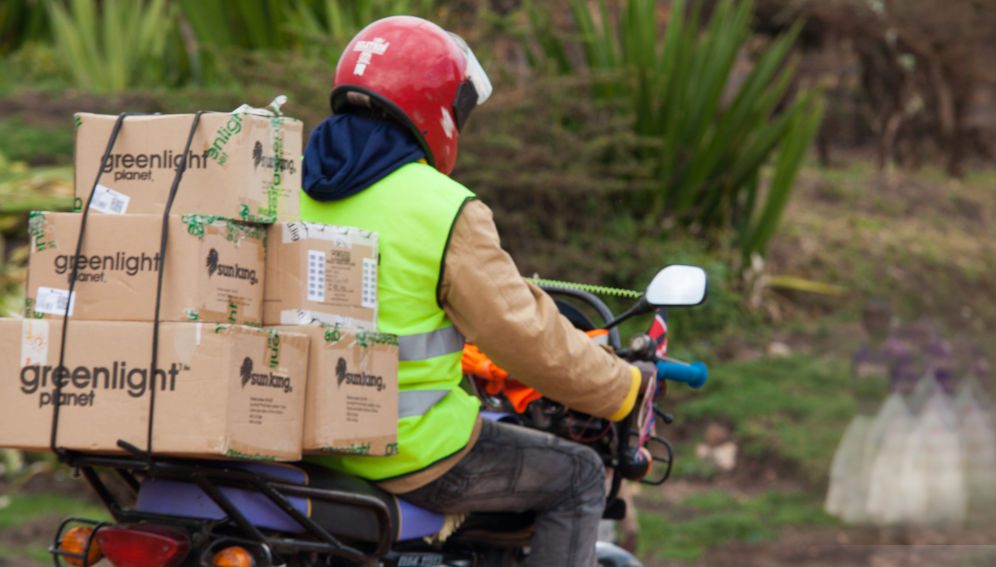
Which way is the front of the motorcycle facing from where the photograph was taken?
facing away from the viewer and to the right of the viewer

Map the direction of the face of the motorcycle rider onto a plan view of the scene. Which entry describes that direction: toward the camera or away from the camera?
away from the camera

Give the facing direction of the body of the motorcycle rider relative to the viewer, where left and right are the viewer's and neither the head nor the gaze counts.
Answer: facing away from the viewer and to the right of the viewer

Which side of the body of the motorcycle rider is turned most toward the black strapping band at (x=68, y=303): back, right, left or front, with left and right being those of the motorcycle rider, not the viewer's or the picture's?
back

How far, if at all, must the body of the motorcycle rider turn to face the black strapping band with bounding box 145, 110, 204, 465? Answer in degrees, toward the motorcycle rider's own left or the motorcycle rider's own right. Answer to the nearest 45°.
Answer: approximately 180°
